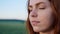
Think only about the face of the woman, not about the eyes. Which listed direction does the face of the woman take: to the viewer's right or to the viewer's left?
to the viewer's left
